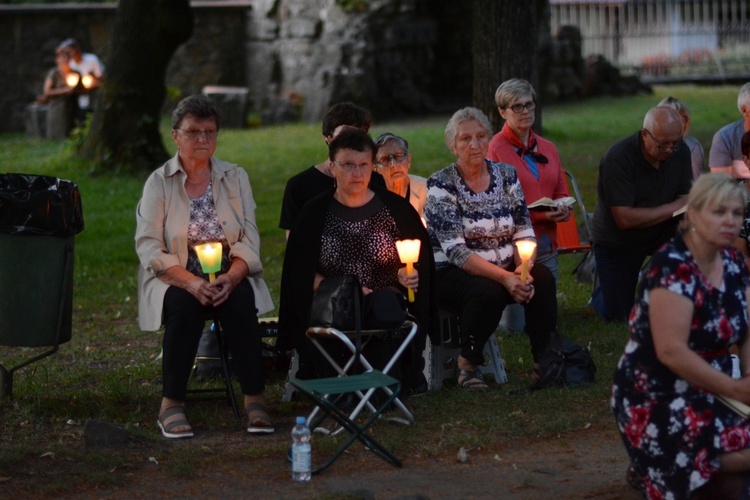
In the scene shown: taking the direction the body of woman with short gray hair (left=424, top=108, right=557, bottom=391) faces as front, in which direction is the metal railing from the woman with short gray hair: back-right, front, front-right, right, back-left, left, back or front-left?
back-left

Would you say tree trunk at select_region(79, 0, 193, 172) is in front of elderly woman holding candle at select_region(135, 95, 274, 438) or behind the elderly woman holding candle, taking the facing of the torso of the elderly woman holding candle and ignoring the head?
behind

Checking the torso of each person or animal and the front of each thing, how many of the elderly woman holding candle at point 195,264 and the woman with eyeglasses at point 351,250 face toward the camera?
2

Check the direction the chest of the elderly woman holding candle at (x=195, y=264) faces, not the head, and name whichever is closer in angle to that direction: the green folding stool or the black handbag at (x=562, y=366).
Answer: the green folding stool
